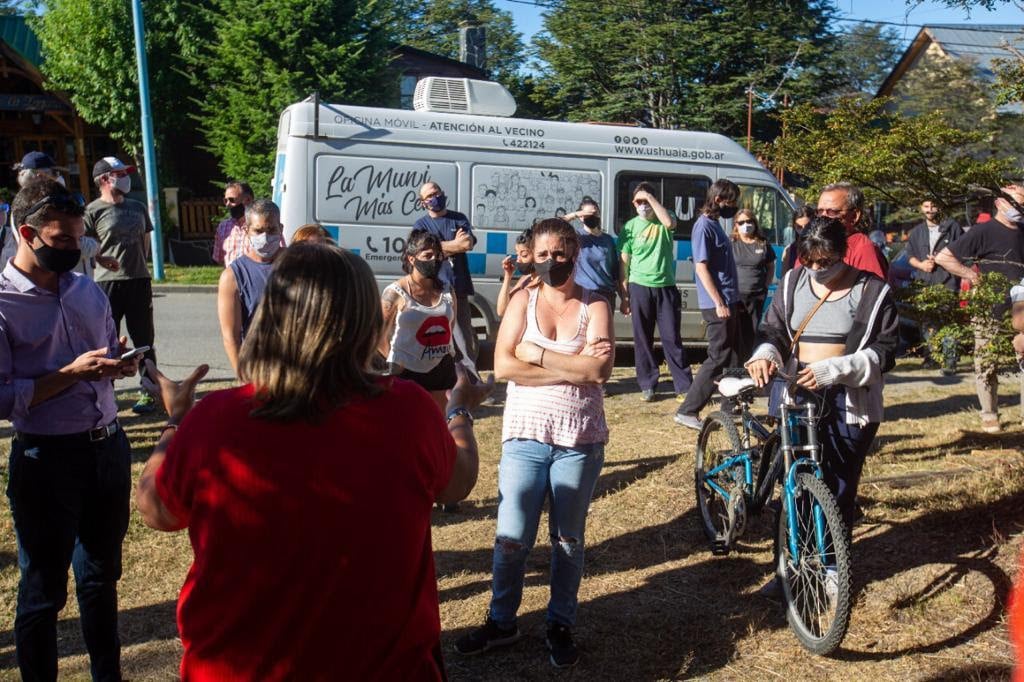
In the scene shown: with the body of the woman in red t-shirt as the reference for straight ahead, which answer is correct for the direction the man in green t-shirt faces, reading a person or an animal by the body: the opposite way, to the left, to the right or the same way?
the opposite way

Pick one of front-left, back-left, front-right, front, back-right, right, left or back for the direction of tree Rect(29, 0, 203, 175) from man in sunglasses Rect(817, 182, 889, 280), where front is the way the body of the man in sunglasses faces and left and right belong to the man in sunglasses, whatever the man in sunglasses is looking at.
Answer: right

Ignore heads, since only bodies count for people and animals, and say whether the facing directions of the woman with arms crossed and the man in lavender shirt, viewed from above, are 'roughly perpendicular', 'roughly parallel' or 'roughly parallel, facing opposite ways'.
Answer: roughly perpendicular

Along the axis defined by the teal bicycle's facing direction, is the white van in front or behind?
behind

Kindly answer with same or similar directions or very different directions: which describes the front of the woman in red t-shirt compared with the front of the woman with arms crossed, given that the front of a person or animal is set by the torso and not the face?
very different directions

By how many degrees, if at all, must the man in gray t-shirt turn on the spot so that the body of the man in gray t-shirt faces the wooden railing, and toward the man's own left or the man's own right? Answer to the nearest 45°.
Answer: approximately 135° to the man's own left

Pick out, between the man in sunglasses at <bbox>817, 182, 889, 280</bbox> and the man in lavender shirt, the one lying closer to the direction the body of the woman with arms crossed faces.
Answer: the man in lavender shirt

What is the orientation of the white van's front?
to the viewer's right

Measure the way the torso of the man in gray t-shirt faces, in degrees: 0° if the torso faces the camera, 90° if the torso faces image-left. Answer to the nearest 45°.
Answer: approximately 315°

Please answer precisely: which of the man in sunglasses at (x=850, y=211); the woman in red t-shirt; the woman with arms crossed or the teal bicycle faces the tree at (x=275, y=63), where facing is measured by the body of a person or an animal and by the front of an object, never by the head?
the woman in red t-shirt

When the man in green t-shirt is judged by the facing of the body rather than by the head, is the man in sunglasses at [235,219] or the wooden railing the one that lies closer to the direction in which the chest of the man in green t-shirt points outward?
the man in sunglasses

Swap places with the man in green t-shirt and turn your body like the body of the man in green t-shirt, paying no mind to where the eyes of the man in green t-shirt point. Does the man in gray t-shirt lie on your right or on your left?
on your right

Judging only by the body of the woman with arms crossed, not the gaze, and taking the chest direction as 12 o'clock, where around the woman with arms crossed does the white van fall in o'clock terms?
The white van is roughly at 6 o'clock from the woman with arms crossed.

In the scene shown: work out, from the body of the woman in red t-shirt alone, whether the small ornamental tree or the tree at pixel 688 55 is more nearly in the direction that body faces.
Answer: the tree

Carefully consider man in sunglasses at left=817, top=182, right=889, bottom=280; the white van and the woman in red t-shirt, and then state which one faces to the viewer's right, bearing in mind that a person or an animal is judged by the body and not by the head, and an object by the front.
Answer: the white van
